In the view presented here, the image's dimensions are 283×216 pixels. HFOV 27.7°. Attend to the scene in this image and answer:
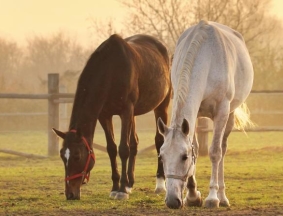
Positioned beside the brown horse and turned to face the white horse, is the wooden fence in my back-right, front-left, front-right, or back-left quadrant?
back-left

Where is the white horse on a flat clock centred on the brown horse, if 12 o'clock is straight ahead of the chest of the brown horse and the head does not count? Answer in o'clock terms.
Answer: The white horse is roughly at 9 o'clock from the brown horse.

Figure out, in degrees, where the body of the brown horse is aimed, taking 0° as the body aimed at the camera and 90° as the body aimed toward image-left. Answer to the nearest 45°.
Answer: approximately 45°

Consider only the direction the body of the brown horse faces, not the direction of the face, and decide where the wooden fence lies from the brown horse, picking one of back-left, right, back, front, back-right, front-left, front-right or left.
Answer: back-right
